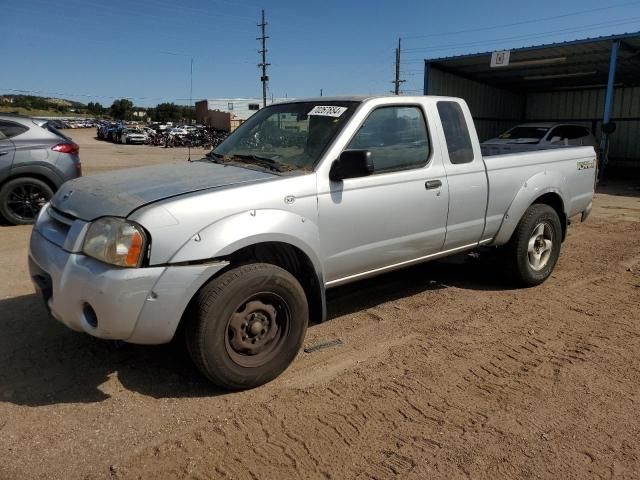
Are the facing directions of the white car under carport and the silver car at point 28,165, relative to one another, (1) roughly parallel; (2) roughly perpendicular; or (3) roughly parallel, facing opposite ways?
roughly parallel

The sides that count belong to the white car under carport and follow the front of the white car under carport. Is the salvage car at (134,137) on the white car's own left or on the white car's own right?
on the white car's own right

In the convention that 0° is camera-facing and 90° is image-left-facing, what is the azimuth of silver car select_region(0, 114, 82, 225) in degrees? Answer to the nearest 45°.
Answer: approximately 90°

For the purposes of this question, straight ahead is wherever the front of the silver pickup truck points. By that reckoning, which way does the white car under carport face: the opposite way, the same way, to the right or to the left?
the same way

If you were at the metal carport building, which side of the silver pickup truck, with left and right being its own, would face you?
back

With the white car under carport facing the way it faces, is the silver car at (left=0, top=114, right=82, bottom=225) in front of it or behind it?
in front

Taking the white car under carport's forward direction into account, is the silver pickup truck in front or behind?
in front

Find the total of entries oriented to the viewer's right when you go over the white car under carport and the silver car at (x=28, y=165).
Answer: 0

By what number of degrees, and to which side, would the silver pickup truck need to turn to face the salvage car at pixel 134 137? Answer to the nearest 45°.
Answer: approximately 135° to its right

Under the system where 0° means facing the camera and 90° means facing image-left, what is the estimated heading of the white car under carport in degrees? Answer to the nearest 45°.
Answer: approximately 45°

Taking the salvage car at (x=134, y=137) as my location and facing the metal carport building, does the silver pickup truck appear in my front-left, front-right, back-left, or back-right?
front-right

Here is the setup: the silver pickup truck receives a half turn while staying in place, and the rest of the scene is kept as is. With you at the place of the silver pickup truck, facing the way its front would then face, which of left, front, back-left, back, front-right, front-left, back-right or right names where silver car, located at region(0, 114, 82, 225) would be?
left

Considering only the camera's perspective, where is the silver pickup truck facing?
facing the viewer and to the left of the viewer

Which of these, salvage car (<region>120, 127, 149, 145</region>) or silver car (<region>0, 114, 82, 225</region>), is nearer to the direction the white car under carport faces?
the silver car

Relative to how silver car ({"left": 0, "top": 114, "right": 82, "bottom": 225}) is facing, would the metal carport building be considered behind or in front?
behind

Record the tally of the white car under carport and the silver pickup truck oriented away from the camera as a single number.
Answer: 0
